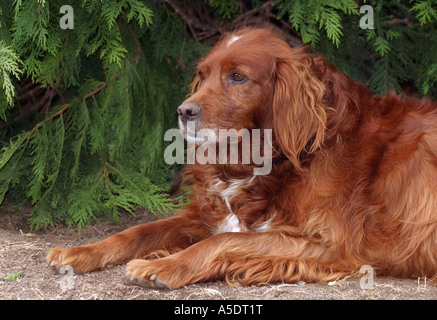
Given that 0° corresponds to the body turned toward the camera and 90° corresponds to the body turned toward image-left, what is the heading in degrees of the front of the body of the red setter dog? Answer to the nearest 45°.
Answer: approximately 45°
